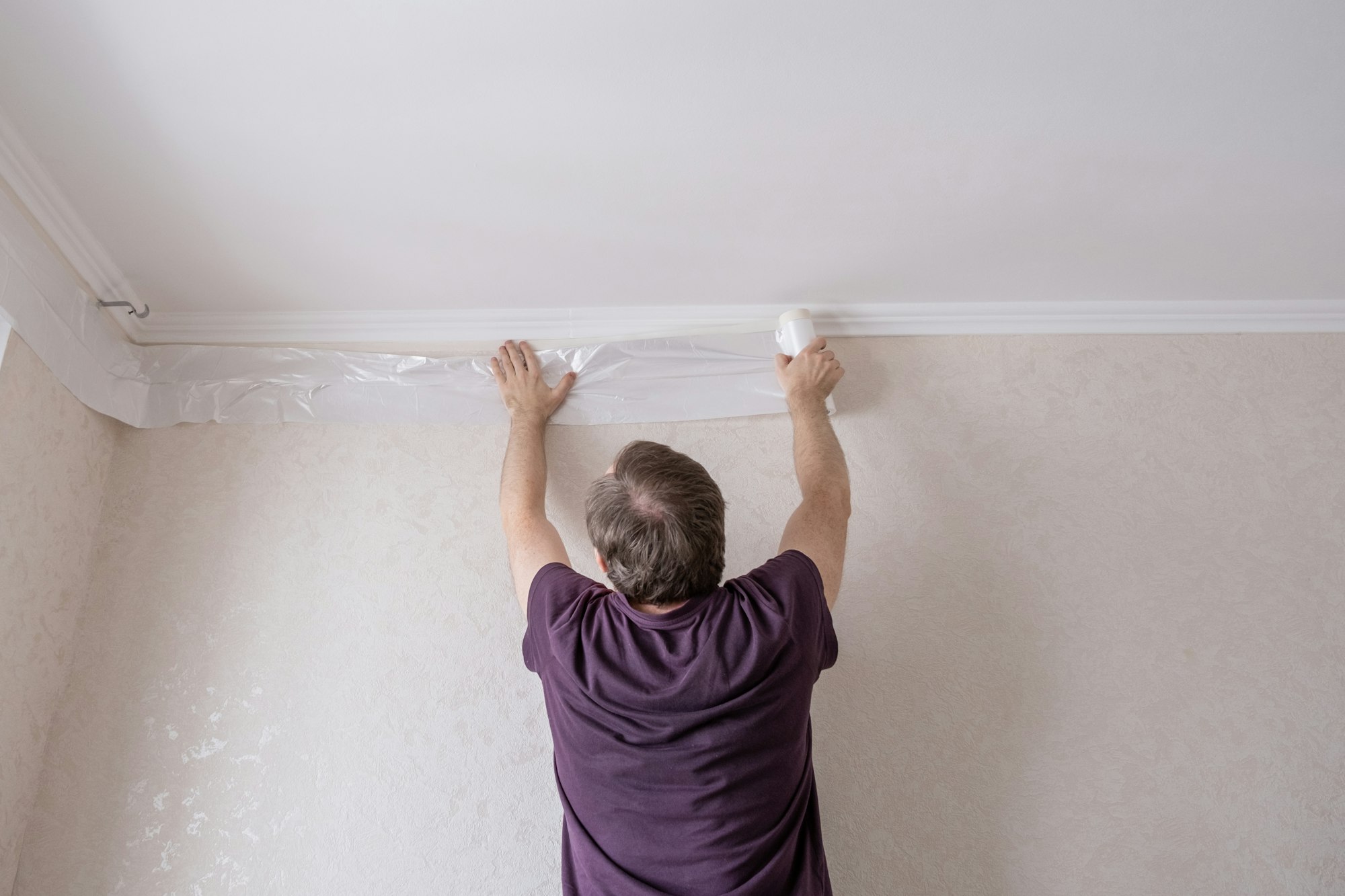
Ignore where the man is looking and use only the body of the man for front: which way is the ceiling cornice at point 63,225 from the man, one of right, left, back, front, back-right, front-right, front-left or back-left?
left

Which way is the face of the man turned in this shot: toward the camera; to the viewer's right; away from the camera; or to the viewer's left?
away from the camera

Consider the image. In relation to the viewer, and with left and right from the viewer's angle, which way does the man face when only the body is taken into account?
facing away from the viewer
